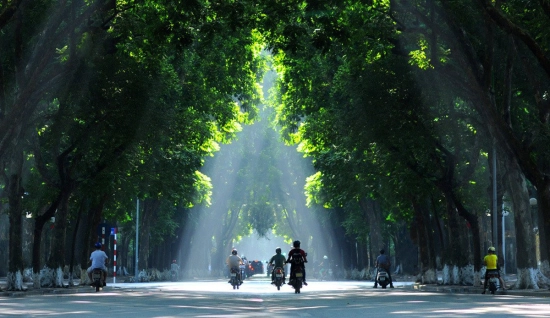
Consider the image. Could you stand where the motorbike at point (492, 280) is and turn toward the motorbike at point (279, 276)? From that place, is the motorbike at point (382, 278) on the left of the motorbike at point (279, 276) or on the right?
right

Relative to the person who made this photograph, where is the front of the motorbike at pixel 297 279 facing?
facing away from the viewer

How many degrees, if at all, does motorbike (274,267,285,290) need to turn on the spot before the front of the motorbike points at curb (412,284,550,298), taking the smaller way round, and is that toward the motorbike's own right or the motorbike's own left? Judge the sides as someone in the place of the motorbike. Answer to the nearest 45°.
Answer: approximately 135° to the motorbike's own right

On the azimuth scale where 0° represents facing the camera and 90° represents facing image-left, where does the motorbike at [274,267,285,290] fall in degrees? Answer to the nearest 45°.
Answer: approximately 180°

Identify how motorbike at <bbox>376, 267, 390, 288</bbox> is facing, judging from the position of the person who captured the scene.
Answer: facing away from the viewer

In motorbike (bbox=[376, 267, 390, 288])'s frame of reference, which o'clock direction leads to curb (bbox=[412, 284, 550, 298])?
The curb is roughly at 5 o'clock from the motorbike.
